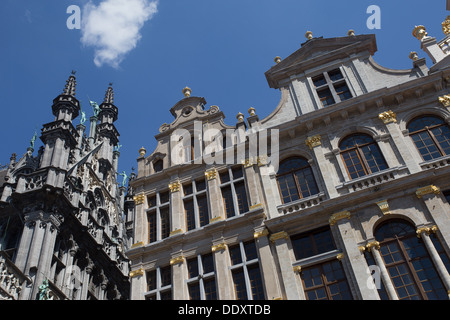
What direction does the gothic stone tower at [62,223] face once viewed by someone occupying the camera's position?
facing the viewer and to the right of the viewer
